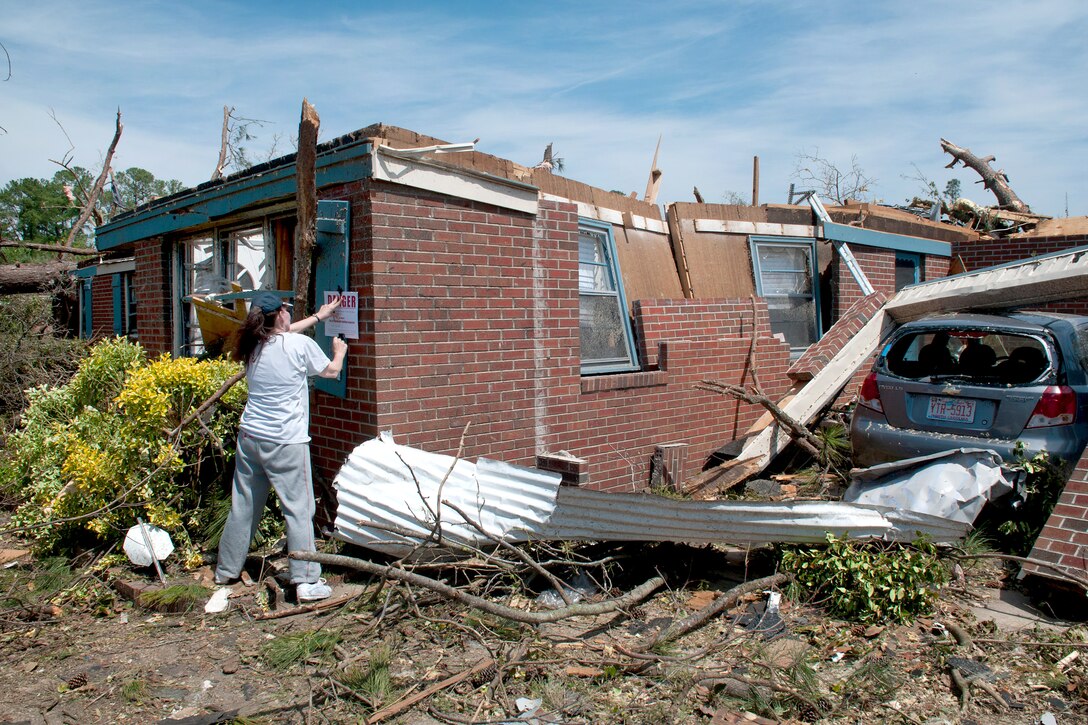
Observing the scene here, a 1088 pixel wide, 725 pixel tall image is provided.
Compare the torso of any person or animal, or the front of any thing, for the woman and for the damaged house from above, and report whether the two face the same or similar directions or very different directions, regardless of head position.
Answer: very different directions

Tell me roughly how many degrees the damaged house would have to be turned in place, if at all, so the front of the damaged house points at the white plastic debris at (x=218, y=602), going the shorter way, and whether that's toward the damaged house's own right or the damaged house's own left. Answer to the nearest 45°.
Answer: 0° — it already faces it

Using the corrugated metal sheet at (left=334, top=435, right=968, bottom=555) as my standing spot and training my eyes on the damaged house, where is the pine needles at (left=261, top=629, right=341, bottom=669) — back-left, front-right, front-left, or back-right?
back-left

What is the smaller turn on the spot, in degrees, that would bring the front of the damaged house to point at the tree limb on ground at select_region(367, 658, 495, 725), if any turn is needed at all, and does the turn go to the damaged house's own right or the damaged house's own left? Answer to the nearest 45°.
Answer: approximately 45° to the damaged house's own left

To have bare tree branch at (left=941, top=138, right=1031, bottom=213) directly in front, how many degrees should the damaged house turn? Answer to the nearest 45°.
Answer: approximately 180°

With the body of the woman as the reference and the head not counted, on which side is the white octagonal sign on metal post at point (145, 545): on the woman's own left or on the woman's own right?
on the woman's own left

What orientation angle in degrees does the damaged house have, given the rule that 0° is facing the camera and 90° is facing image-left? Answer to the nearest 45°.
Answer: approximately 45°

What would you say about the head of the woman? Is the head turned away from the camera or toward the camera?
away from the camera

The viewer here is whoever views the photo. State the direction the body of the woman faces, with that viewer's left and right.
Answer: facing away from the viewer and to the right of the viewer

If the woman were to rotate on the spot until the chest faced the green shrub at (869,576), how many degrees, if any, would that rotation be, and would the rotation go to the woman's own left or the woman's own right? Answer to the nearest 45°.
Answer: approximately 90° to the woman's own right

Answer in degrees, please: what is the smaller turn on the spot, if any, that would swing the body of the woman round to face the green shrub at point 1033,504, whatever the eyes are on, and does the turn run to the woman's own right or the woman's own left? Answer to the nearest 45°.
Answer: approximately 45° to the woman's own right

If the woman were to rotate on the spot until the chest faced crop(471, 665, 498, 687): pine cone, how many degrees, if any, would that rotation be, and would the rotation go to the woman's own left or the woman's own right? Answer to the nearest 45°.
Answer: approximately 90° to the woman's own right
